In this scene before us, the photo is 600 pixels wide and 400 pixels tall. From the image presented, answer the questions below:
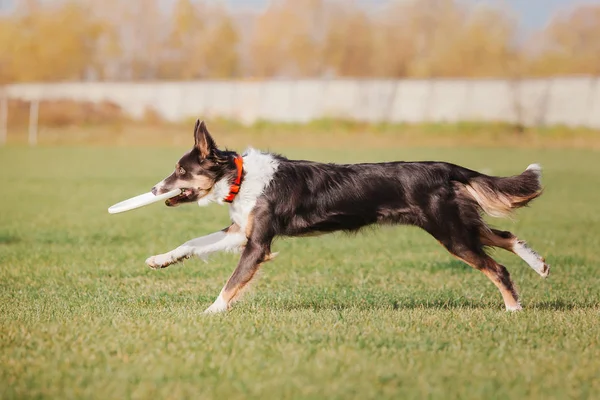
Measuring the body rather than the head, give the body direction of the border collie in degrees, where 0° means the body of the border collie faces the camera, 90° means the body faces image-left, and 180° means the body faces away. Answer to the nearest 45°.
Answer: approximately 90°

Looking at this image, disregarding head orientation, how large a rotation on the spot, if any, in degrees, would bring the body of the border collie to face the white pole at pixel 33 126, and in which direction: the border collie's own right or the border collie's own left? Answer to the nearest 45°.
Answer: approximately 45° to the border collie's own right
